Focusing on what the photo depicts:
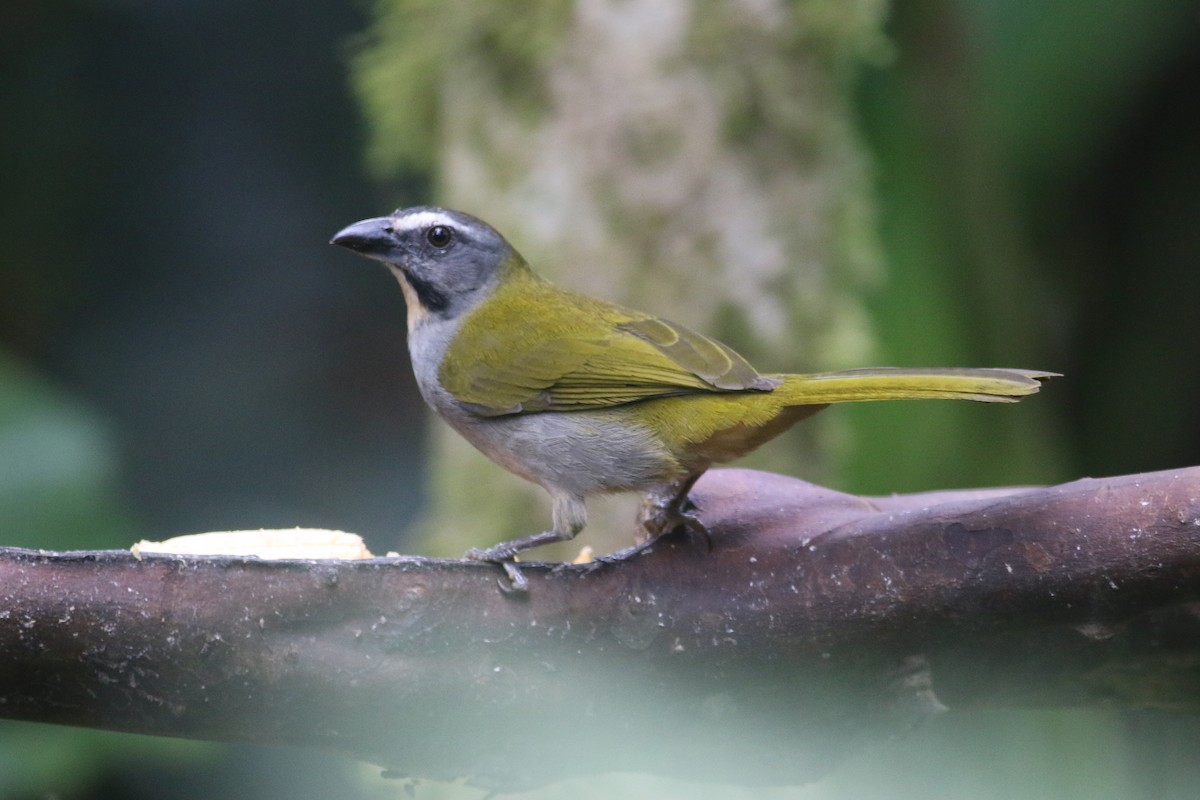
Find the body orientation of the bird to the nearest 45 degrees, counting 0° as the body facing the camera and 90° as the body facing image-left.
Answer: approximately 90°

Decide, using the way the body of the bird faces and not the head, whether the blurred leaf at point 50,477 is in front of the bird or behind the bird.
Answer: in front
